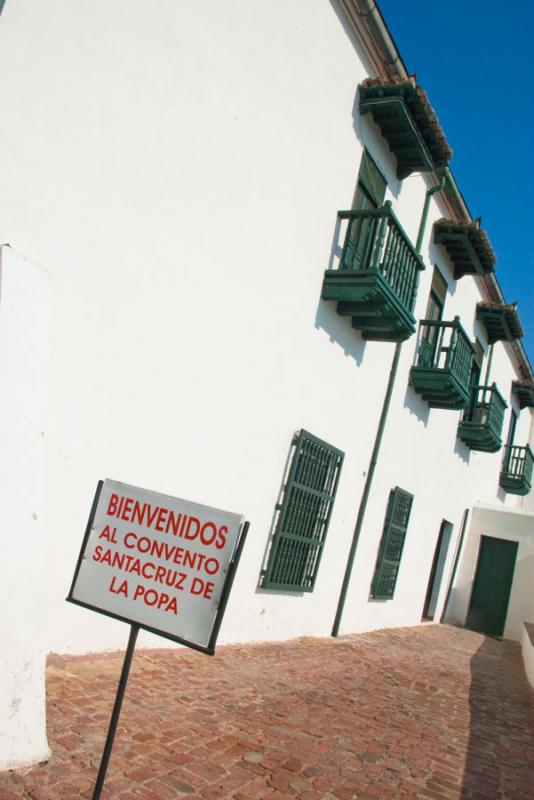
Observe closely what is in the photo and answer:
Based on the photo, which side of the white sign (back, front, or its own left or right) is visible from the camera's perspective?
front
